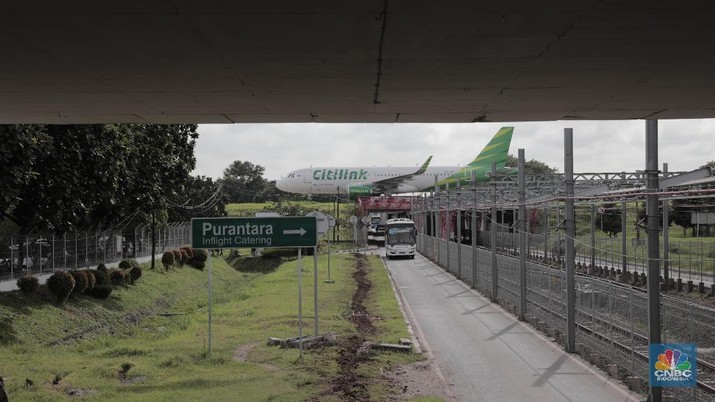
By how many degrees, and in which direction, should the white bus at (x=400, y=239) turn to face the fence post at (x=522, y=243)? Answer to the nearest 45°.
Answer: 0° — it already faces it

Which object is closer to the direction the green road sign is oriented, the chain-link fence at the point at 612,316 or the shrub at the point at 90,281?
the chain-link fence

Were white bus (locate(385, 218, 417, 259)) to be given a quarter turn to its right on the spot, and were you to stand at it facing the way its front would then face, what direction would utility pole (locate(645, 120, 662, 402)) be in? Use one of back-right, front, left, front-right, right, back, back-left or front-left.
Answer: left

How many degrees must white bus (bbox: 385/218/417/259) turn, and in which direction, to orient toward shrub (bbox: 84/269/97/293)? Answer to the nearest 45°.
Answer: approximately 45° to its right

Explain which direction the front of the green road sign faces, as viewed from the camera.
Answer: facing the viewer

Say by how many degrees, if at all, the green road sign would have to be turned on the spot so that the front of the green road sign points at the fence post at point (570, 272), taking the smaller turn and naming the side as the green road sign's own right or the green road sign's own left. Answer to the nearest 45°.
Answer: approximately 90° to the green road sign's own left

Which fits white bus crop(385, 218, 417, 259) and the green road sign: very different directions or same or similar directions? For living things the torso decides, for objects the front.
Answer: same or similar directions

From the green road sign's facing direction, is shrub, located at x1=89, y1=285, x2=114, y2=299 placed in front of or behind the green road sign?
behind

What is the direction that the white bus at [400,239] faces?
toward the camera

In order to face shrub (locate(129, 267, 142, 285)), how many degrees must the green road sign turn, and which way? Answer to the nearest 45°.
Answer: approximately 180°

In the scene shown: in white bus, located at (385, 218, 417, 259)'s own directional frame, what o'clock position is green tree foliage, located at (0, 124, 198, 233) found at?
The green tree foliage is roughly at 1 o'clock from the white bus.

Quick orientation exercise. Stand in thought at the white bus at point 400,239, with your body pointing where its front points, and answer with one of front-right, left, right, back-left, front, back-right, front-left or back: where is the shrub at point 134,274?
front-right
